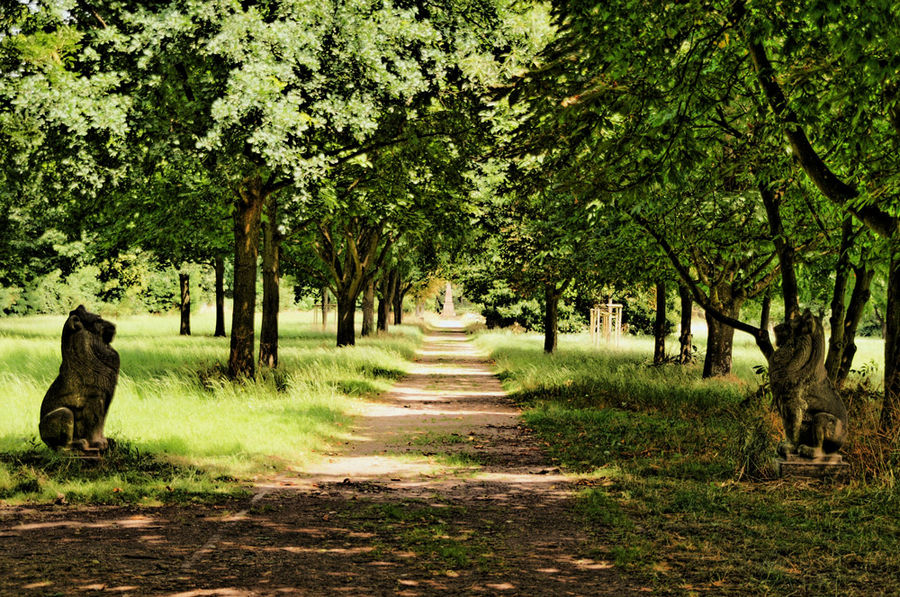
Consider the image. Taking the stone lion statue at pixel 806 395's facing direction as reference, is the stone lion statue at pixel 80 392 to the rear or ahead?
ahead

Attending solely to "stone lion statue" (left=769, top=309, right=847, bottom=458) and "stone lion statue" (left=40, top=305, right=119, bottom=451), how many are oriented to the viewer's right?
1

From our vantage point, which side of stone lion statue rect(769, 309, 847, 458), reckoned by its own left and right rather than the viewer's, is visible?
left

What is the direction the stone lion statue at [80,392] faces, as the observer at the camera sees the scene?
facing to the right of the viewer

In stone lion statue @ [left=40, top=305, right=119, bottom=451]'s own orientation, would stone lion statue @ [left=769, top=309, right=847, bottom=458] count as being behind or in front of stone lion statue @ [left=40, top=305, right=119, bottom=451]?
in front
